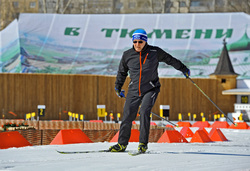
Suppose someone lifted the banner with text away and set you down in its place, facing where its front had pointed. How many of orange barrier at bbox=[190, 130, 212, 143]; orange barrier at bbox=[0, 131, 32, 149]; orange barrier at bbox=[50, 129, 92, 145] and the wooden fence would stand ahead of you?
4

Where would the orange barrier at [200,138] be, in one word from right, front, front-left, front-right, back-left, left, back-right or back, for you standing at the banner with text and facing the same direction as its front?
front

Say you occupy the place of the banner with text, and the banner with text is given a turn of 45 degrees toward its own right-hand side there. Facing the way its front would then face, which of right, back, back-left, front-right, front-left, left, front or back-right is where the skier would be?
front-left

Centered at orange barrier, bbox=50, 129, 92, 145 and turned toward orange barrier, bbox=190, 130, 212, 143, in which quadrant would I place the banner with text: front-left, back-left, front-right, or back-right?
front-left

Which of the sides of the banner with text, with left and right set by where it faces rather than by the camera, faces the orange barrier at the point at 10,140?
front

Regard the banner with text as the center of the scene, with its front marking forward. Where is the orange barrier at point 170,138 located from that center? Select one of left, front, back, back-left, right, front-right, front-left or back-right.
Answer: front

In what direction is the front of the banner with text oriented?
toward the camera

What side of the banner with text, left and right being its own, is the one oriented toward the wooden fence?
front

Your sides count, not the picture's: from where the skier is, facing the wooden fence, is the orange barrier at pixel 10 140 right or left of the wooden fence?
left

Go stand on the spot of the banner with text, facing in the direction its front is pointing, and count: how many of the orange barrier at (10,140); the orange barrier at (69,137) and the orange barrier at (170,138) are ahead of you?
3
